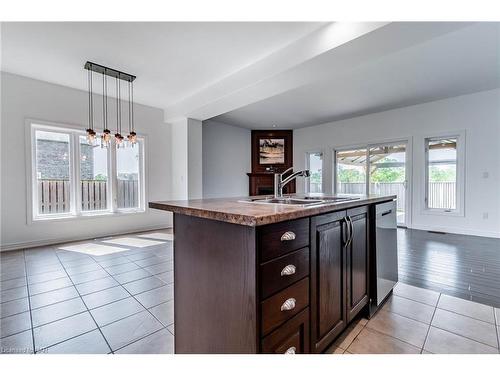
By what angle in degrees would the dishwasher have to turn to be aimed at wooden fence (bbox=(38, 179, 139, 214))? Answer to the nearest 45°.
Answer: approximately 180°

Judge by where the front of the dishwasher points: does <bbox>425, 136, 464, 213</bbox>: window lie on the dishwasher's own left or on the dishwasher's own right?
on the dishwasher's own left

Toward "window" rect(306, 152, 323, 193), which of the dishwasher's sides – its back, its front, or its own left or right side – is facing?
left

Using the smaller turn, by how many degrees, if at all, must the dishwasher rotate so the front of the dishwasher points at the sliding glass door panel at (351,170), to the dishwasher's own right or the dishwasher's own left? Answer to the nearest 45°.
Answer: approximately 90° to the dishwasher's own left

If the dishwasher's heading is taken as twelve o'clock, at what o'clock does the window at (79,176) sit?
The window is roughly at 6 o'clock from the dishwasher.

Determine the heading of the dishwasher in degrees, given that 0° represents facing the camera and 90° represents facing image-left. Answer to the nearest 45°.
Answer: approximately 270°

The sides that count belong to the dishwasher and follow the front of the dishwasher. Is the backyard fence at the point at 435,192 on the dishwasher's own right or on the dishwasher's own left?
on the dishwasher's own left

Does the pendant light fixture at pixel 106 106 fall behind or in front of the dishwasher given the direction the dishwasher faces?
behind

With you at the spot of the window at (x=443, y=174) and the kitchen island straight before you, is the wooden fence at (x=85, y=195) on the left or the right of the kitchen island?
right
